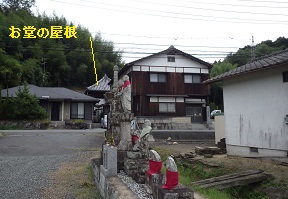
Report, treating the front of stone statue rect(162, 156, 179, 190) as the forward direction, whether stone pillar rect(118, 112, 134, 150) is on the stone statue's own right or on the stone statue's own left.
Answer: on the stone statue's own right

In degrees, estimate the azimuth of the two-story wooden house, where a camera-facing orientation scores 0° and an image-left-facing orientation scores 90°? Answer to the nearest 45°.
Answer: approximately 0°

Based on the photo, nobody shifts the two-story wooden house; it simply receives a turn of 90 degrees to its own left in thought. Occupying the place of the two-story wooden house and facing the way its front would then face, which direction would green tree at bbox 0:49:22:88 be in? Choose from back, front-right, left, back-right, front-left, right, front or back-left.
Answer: back

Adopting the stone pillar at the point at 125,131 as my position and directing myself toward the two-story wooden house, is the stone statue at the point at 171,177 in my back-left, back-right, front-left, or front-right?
back-right

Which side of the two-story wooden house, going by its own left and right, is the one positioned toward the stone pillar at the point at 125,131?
front

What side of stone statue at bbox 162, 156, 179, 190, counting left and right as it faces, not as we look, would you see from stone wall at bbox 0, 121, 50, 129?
right

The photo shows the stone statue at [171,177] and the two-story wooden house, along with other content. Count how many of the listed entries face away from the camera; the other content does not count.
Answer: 0

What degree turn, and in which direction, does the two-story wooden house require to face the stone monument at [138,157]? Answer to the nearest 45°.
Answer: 0° — it already faces it

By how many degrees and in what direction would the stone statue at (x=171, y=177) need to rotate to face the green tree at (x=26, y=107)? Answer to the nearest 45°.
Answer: approximately 90° to its right

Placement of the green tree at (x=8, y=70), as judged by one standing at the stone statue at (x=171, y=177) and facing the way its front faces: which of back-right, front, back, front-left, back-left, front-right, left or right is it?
right
